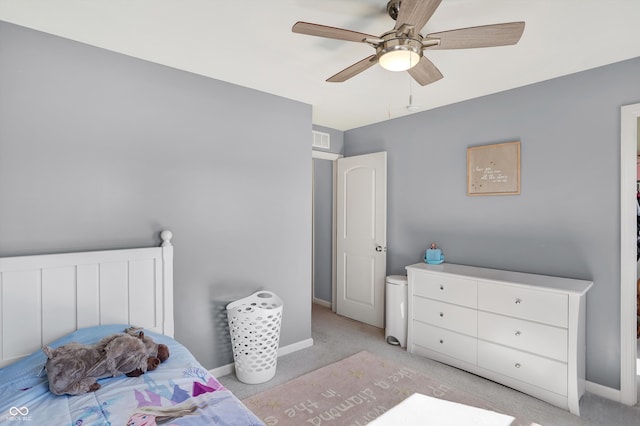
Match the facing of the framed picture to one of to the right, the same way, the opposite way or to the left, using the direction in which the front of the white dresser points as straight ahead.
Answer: the same way

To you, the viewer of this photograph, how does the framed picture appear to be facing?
facing the viewer and to the left of the viewer

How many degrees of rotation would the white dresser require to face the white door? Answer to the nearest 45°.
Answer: approximately 90° to its right

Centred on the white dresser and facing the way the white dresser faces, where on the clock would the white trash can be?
The white trash can is roughly at 2 o'clock from the white dresser.

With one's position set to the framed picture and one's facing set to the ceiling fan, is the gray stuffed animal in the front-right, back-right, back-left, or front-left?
front-right

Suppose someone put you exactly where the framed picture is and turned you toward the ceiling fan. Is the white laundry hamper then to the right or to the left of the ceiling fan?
right

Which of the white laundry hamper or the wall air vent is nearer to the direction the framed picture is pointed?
the white laundry hamper

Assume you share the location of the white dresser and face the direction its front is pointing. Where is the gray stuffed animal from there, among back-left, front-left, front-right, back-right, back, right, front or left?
front

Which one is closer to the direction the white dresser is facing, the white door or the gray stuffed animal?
the gray stuffed animal

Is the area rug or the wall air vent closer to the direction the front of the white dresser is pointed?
the area rug

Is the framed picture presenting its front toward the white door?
no

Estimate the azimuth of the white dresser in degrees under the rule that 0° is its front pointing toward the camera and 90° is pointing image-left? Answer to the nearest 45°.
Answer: approximately 45°

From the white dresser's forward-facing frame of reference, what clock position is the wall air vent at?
The wall air vent is roughly at 2 o'clock from the white dresser.

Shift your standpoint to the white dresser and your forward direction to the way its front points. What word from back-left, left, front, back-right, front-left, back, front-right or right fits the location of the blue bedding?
front

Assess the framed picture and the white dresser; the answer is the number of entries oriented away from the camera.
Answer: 0
